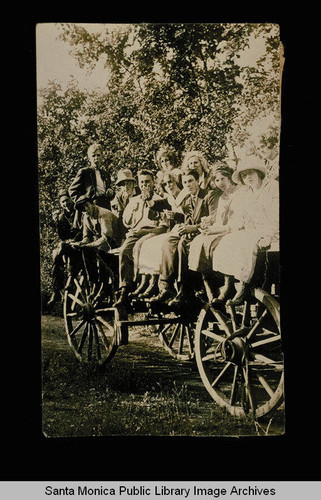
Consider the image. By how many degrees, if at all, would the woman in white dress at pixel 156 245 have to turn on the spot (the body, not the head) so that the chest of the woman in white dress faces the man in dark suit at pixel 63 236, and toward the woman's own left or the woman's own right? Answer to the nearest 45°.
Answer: approximately 45° to the woman's own right

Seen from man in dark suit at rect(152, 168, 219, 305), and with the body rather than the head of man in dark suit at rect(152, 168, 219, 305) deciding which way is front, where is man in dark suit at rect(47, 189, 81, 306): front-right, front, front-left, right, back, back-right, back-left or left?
front-right

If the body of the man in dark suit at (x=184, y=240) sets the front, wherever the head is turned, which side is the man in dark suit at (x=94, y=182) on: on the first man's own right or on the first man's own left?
on the first man's own right
